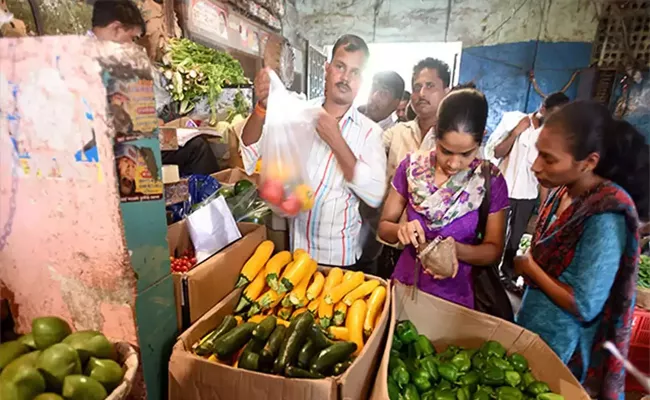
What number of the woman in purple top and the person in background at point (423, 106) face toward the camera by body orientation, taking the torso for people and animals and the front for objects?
2

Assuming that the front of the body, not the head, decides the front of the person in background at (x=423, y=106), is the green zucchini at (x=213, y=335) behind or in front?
in front

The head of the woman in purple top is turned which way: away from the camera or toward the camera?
toward the camera

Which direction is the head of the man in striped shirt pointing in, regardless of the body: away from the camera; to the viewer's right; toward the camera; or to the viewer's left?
toward the camera

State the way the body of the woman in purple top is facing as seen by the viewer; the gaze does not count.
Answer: toward the camera

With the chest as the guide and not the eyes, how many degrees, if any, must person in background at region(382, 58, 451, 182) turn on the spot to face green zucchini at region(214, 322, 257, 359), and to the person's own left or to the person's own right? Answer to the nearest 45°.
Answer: approximately 45° to the person's own right

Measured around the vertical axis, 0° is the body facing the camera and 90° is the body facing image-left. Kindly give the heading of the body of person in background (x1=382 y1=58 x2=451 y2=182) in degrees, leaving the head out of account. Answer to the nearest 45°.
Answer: approximately 0°

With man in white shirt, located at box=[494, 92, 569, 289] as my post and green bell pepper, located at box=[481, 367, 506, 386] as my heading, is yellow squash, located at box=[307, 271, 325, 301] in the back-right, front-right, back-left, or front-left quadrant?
front-right

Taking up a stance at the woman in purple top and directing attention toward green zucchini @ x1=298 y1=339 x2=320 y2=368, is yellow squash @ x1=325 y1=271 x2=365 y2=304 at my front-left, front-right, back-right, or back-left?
front-right

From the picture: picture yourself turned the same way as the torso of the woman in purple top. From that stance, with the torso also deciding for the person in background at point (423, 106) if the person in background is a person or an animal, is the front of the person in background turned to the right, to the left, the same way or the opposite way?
the same way

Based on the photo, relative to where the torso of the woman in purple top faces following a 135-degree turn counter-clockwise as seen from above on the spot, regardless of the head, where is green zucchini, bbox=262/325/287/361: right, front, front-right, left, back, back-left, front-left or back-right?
back
